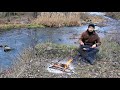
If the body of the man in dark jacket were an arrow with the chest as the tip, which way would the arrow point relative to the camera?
toward the camera

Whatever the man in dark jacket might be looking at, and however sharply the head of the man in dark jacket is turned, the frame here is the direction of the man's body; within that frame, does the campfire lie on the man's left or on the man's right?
on the man's right
